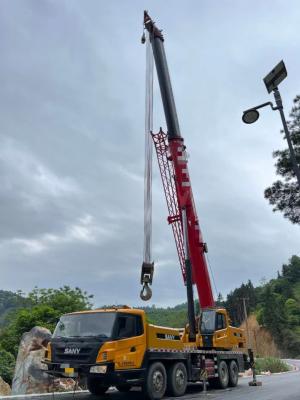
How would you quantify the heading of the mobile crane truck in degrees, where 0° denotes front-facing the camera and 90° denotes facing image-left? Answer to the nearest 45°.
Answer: approximately 45°

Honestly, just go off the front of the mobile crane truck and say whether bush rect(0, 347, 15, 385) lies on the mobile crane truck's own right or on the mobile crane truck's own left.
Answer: on the mobile crane truck's own right

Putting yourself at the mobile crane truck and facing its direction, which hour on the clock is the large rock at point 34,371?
The large rock is roughly at 2 o'clock from the mobile crane truck.
